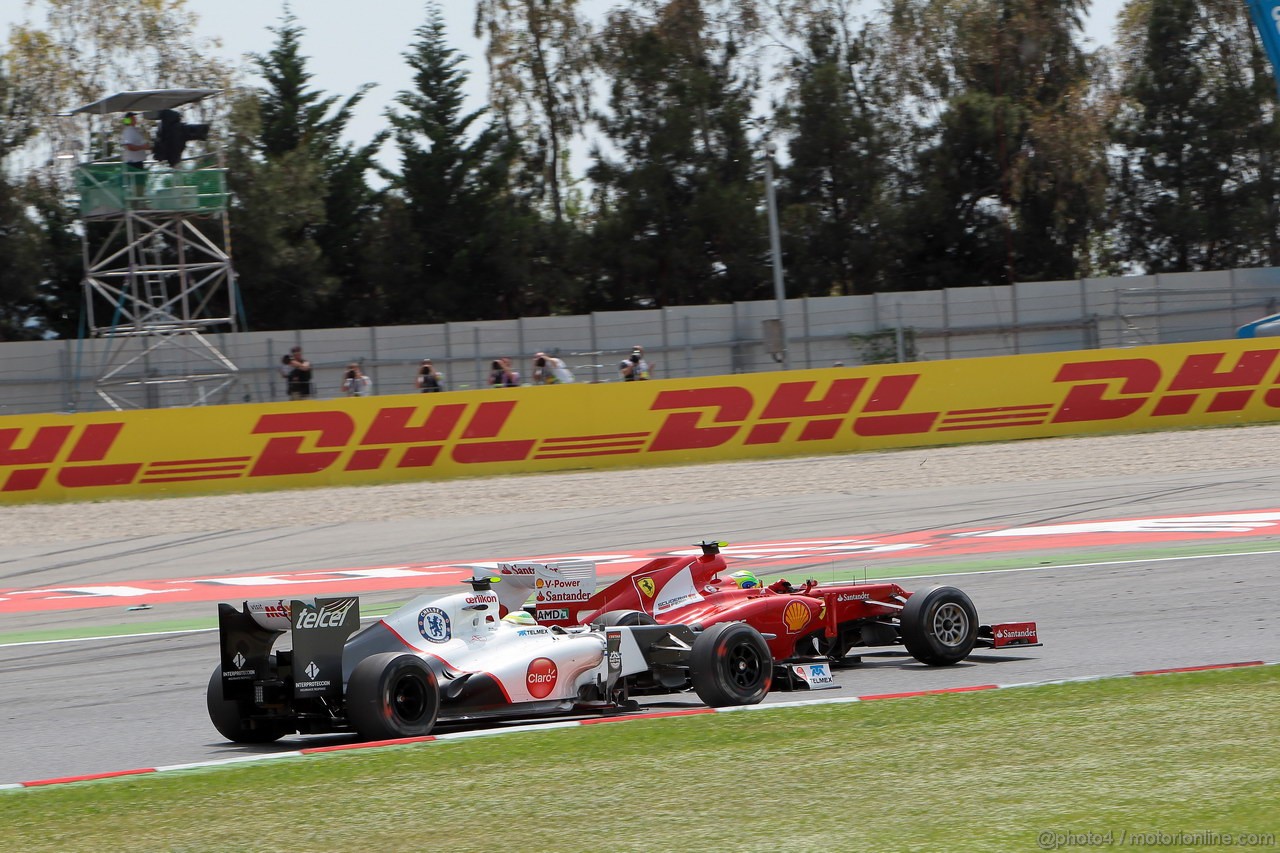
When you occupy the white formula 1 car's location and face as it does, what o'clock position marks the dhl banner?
The dhl banner is roughly at 11 o'clock from the white formula 1 car.

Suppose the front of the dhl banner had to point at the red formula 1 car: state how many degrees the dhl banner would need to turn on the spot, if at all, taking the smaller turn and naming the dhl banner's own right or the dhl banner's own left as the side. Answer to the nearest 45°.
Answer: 0° — it already faces it

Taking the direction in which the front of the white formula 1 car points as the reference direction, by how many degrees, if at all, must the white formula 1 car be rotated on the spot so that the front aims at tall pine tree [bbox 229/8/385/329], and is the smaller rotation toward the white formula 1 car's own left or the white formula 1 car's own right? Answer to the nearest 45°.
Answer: approximately 45° to the white formula 1 car's own left

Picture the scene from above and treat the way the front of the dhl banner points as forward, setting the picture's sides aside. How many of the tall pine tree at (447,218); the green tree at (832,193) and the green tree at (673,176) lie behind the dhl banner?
3

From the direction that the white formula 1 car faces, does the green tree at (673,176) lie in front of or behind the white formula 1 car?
in front

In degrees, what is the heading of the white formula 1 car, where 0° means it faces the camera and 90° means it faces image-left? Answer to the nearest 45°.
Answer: approximately 225°

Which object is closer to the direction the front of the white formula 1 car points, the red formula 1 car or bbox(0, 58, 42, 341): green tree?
the red formula 1 car

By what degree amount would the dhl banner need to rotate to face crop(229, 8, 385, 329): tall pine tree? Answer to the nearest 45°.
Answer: approximately 180°

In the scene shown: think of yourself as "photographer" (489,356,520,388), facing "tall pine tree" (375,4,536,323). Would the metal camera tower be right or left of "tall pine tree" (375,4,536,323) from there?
left

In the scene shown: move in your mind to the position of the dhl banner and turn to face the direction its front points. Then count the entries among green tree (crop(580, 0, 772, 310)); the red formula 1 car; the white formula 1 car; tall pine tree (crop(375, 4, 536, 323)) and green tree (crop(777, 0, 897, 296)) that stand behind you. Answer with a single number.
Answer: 3

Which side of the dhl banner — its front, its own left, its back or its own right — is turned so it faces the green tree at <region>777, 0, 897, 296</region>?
back

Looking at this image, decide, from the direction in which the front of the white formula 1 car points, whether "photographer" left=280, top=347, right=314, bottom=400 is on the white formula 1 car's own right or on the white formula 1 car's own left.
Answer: on the white formula 1 car's own left

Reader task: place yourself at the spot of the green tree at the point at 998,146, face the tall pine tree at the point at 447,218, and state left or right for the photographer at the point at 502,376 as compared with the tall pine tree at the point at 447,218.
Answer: left

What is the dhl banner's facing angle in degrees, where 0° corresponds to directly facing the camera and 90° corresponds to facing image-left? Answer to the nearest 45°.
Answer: approximately 0°
